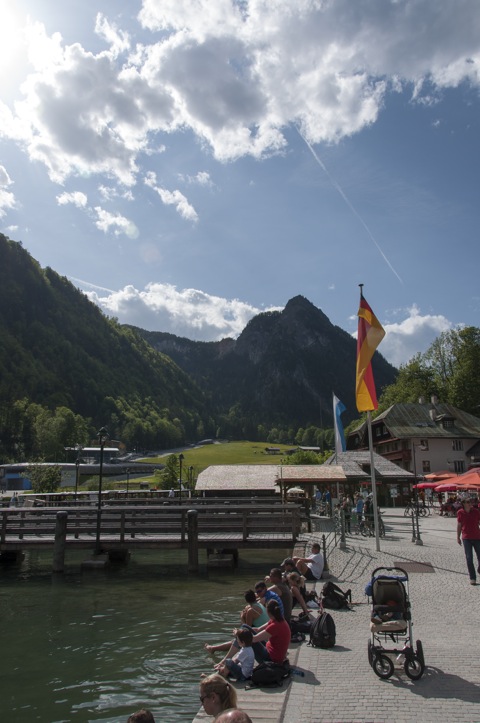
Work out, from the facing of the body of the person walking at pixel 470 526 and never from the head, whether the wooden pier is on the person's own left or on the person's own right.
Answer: on the person's own right

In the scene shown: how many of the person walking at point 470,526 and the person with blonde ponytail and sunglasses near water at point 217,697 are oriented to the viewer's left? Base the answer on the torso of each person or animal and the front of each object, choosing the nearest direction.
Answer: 1

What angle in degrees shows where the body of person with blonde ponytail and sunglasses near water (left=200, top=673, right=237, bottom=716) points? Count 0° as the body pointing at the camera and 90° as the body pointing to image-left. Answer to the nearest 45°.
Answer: approximately 90°

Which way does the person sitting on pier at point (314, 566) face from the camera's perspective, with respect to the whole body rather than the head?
to the viewer's left

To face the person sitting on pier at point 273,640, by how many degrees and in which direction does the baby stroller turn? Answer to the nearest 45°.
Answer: approximately 90° to its right

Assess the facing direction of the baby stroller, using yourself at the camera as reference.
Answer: facing the viewer

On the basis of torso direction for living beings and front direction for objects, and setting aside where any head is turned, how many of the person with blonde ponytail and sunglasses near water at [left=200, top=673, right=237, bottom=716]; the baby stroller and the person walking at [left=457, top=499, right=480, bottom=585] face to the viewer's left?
1

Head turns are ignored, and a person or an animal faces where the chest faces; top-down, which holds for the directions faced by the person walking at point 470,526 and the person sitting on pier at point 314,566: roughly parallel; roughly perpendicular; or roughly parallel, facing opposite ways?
roughly perpendicular

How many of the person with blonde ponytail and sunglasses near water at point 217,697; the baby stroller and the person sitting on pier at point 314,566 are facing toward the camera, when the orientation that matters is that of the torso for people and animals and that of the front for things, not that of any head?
1

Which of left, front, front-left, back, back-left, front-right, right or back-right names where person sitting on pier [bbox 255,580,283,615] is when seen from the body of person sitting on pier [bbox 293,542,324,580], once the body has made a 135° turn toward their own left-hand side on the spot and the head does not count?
front-right

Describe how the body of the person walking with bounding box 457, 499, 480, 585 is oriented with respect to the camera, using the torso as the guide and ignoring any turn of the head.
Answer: toward the camera

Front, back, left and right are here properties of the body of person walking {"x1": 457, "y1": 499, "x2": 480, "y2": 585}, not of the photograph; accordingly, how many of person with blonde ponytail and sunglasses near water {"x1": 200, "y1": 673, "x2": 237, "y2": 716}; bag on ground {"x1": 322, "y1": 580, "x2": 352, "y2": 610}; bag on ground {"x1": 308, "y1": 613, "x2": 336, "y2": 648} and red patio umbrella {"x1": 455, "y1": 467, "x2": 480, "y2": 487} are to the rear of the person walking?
1

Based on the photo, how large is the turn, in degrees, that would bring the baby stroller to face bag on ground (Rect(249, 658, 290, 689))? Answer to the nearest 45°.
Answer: approximately 45° to its right

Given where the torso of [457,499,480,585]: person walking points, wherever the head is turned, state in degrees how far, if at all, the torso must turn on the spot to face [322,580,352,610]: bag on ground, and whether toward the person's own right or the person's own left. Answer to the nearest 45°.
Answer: approximately 45° to the person's own right
